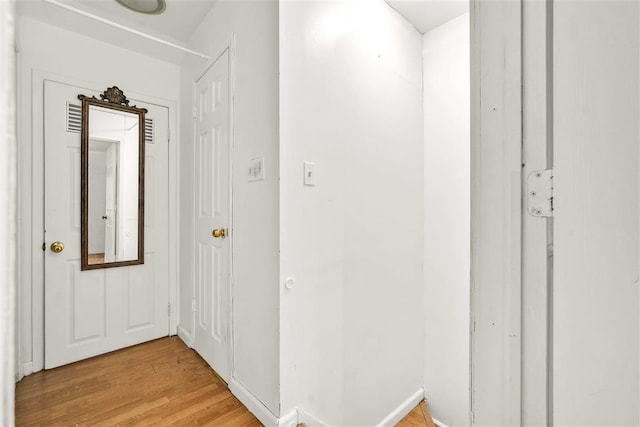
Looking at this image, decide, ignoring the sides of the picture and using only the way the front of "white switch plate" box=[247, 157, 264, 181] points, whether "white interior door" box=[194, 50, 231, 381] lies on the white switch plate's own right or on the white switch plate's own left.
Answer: on the white switch plate's own right

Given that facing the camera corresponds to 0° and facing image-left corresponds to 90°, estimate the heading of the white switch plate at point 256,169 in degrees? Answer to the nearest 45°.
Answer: approximately 45°

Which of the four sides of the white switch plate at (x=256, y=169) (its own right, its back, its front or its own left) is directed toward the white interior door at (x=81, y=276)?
right

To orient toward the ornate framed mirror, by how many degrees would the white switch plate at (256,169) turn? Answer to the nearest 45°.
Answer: approximately 90° to its right
